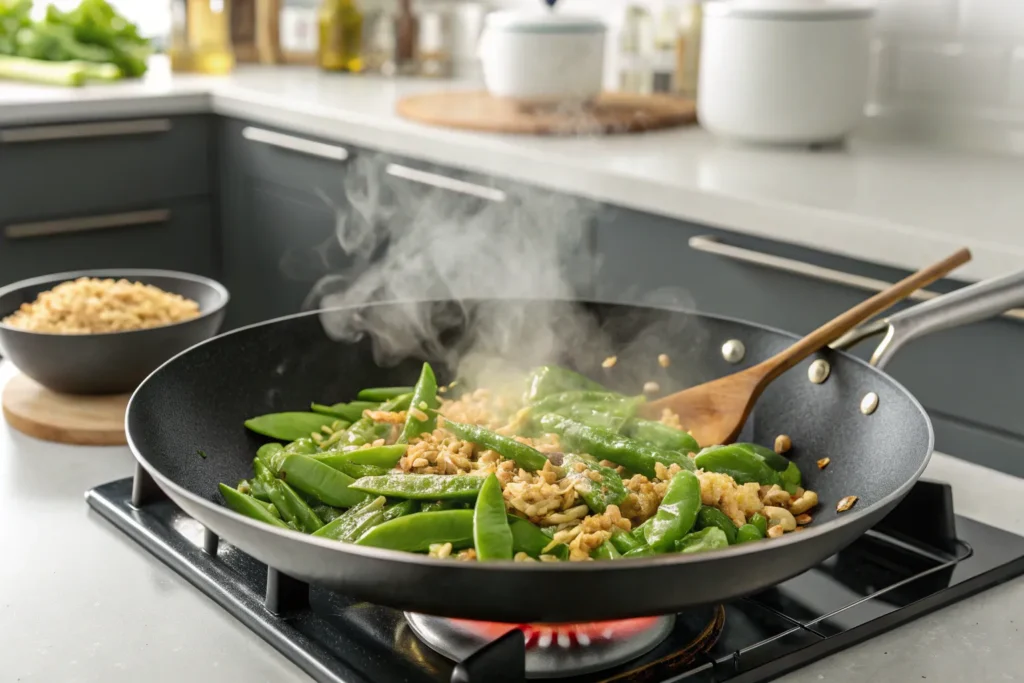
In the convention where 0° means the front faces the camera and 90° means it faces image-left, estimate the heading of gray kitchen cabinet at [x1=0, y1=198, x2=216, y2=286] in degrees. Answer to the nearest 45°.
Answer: approximately 315°

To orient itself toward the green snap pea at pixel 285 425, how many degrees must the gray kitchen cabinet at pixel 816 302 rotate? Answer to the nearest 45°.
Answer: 0° — it already faces it
